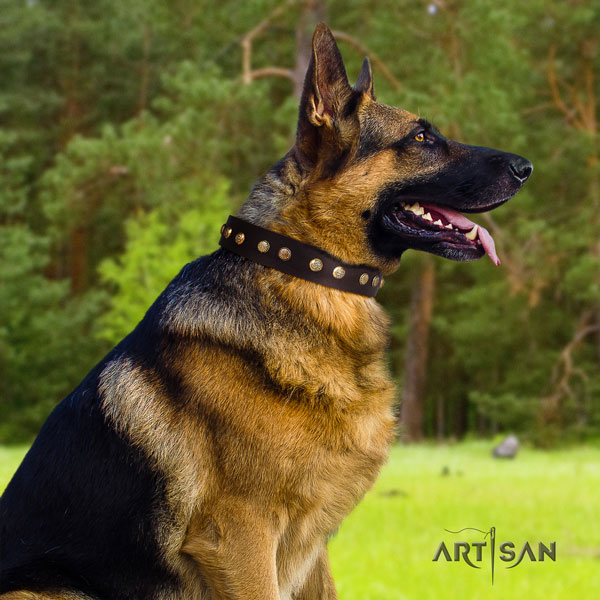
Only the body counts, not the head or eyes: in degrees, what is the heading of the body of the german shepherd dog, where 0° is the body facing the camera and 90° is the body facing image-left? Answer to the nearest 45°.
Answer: approximately 270°
